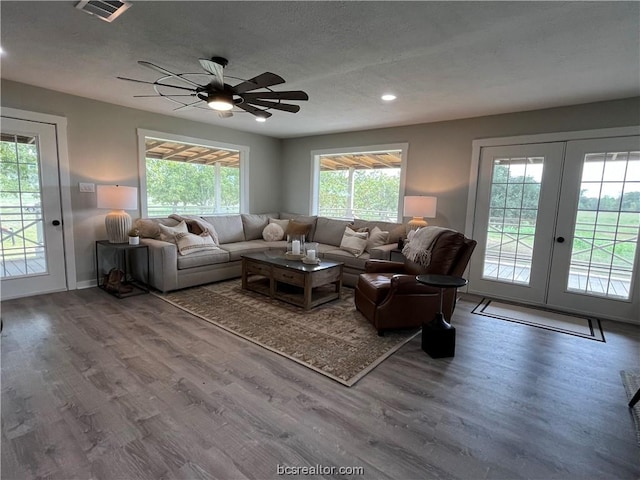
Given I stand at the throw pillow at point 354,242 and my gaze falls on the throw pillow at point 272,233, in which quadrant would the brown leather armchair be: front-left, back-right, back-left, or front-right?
back-left

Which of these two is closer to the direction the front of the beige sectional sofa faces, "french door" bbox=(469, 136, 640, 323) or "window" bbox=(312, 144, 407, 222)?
the french door

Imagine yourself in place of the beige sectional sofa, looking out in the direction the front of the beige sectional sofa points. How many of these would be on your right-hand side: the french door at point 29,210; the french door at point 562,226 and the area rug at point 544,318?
1

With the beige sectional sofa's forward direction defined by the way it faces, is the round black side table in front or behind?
in front

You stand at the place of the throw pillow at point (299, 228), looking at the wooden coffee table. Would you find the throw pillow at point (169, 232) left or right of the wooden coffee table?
right

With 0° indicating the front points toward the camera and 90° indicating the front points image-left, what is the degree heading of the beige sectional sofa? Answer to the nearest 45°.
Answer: approximately 0°

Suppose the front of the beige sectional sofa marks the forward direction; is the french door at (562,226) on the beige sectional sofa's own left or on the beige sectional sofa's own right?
on the beige sectional sofa's own left

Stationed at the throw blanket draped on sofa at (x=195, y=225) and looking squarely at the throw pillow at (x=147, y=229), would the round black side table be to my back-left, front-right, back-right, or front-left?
back-left

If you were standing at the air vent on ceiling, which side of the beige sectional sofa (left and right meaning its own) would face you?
front

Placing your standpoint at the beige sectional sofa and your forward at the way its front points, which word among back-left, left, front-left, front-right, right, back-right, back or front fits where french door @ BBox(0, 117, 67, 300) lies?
right

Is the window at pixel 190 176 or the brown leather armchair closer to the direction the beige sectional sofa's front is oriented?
the brown leather armchair
